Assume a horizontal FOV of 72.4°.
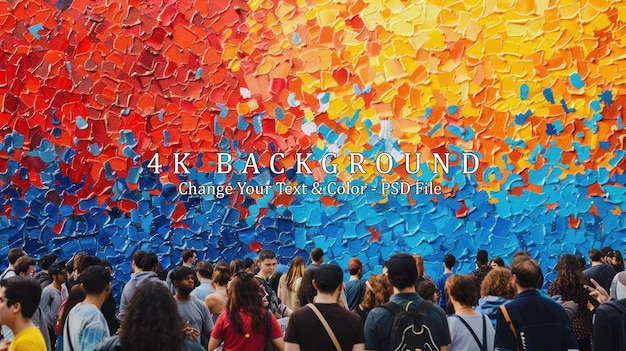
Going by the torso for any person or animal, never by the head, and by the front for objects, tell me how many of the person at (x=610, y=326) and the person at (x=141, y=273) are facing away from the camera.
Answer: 2

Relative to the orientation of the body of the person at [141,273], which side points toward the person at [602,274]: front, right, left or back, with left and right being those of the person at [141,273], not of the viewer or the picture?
right

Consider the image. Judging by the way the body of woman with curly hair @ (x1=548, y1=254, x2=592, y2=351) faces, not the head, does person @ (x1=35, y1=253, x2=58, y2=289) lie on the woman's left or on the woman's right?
on the woman's left

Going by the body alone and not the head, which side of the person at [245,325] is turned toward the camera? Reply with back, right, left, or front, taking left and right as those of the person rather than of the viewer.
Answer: back

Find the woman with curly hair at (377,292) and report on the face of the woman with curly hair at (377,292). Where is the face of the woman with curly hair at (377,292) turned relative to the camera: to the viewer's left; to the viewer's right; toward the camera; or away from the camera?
away from the camera

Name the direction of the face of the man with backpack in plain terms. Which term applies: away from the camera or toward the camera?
away from the camera

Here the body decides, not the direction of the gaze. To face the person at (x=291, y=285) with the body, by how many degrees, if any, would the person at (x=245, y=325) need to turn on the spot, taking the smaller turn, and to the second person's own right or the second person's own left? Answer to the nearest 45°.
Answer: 0° — they already face them

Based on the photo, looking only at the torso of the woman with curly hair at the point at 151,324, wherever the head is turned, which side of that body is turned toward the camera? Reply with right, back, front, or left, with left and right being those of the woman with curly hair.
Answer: back

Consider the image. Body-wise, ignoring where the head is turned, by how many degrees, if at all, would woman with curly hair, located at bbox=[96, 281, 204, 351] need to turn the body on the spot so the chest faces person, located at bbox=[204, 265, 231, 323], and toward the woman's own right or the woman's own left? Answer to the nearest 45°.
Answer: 0° — they already face them

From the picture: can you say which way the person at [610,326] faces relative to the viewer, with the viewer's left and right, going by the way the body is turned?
facing away from the viewer

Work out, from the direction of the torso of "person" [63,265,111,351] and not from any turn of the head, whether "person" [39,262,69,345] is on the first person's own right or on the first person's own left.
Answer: on the first person's own left

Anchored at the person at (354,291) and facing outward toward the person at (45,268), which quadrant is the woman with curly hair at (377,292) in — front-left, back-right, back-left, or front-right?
back-left

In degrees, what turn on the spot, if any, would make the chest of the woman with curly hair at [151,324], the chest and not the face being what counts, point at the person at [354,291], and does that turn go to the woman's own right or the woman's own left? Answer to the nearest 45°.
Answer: approximately 45° to the woman's own right
